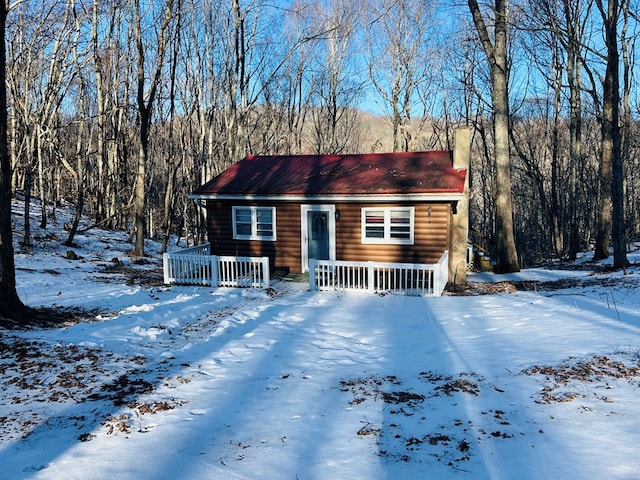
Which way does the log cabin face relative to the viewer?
toward the camera

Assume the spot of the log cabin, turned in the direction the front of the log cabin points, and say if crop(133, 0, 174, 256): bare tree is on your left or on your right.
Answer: on your right
